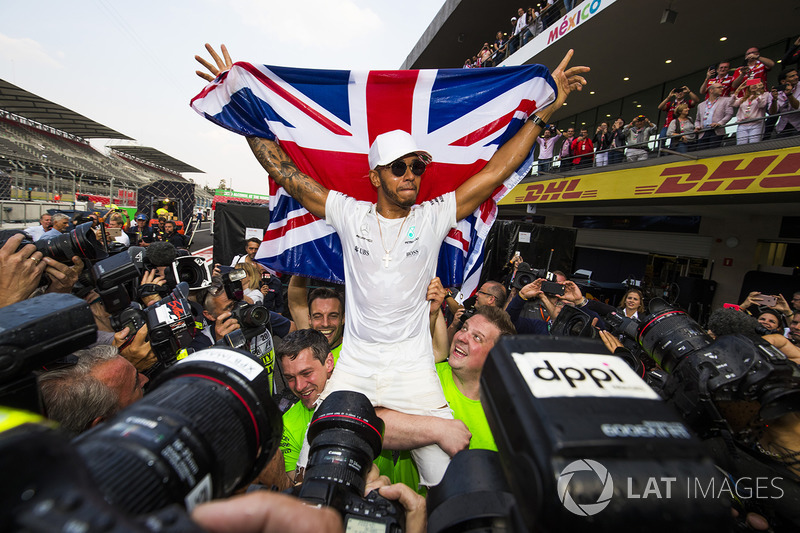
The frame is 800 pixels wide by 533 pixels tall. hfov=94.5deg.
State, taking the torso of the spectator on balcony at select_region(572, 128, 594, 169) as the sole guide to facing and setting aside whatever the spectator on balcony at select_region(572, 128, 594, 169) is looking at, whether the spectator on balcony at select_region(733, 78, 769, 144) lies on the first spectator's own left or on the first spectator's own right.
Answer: on the first spectator's own left

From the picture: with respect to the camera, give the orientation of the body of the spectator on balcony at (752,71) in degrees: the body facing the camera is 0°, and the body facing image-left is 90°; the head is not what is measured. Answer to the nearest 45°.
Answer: approximately 45°

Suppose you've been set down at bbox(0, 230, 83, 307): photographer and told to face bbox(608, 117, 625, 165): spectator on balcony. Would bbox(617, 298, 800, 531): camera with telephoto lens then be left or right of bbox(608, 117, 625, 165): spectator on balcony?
right

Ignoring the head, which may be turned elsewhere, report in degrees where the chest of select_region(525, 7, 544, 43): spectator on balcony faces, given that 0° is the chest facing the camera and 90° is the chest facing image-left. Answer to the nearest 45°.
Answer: approximately 45°

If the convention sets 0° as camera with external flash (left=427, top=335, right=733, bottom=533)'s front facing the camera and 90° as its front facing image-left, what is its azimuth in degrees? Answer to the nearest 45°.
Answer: approximately 135°

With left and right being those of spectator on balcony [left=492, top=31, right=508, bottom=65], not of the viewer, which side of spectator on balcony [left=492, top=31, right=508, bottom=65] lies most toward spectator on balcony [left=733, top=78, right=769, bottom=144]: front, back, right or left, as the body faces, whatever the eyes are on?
left

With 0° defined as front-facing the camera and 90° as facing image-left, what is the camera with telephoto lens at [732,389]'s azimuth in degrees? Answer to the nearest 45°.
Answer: approximately 135°

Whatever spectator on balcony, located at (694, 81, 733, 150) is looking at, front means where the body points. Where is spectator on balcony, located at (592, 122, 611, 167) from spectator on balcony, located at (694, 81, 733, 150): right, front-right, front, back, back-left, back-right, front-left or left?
right

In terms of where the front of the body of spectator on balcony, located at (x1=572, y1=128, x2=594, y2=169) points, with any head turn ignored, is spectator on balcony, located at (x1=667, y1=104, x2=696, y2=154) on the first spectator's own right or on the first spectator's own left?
on the first spectator's own left

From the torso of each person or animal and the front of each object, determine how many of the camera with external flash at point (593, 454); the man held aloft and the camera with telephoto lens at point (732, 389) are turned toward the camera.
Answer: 1

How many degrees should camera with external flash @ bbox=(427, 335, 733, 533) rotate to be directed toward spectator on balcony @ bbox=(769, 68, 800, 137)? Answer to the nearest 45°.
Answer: approximately 45° to its right

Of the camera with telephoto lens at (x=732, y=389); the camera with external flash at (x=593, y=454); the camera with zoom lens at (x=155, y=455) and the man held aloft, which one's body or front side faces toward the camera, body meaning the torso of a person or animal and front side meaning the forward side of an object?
the man held aloft

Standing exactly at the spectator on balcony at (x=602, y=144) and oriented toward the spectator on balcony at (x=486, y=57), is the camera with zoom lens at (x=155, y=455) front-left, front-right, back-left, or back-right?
back-left
